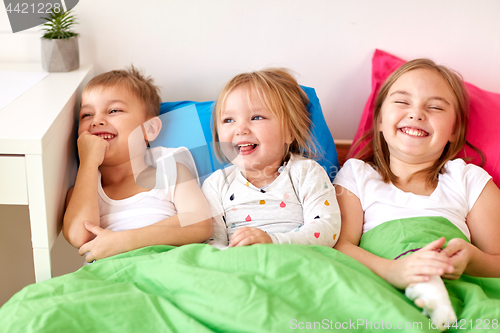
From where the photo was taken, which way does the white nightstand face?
toward the camera

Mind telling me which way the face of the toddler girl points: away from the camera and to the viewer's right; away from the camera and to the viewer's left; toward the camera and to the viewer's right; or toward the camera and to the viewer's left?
toward the camera and to the viewer's left

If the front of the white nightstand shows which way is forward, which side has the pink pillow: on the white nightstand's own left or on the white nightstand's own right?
on the white nightstand's own left
